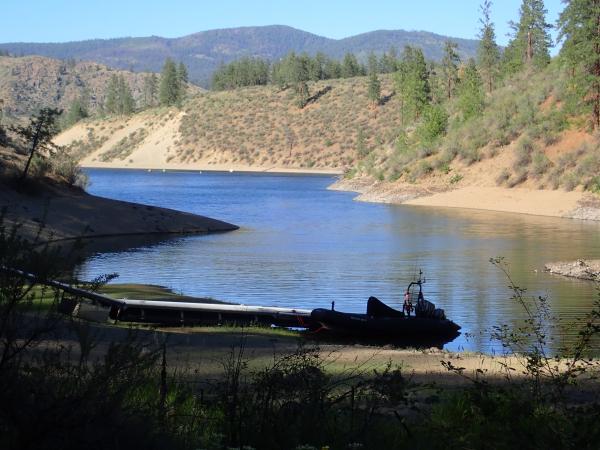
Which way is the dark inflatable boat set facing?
to the viewer's left

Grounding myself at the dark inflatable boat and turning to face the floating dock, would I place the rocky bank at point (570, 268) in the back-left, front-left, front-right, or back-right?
back-right

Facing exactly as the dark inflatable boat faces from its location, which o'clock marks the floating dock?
The floating dock is roughly at 12 o'clock from the dark inflatable boat.

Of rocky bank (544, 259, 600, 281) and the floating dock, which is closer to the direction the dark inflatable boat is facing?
the floating dock

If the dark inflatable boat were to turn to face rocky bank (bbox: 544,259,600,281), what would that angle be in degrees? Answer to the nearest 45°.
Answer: approximately 135° to its right
